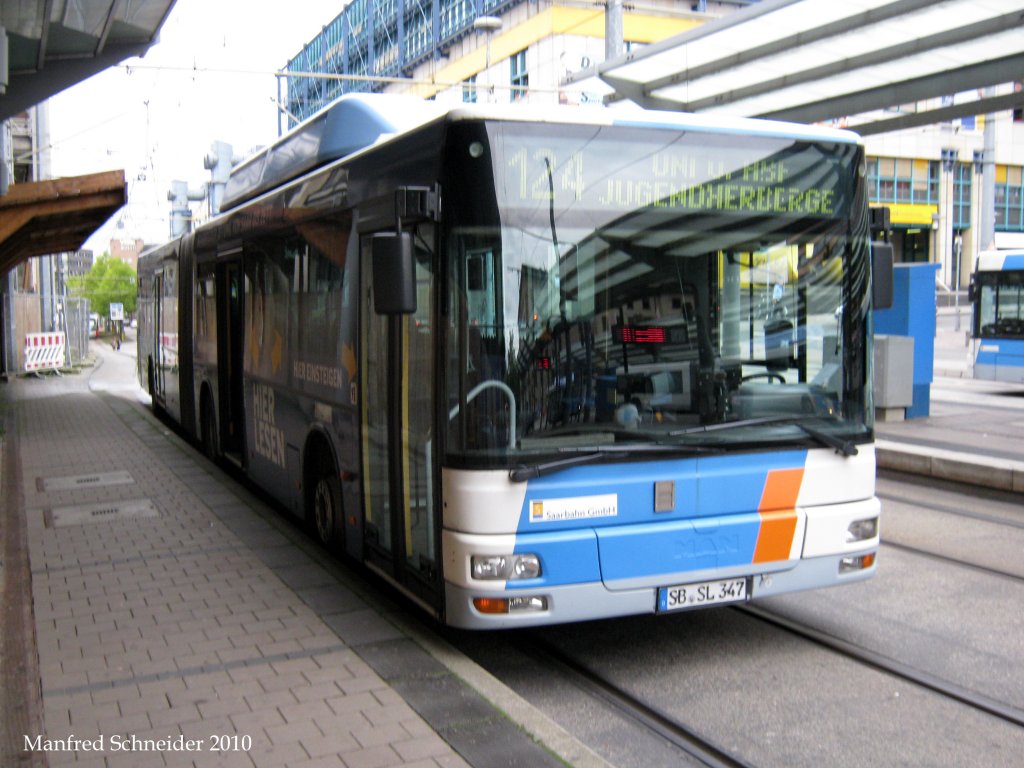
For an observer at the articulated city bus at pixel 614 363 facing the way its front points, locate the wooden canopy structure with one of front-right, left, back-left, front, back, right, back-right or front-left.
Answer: back

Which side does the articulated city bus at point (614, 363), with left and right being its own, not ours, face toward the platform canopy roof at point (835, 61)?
left

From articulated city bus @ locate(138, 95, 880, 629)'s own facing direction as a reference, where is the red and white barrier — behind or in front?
behind

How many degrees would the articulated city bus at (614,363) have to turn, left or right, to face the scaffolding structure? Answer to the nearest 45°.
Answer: approximately 135° to its left

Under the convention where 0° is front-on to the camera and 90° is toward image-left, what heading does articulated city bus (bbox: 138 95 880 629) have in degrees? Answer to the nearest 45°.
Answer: approximately 315°

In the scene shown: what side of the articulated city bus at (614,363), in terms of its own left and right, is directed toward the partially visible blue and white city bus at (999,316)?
left

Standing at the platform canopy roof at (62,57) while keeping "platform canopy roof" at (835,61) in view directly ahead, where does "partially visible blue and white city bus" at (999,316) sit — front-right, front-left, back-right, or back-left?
front-left

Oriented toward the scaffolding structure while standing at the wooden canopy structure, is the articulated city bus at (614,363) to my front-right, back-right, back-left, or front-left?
back-right

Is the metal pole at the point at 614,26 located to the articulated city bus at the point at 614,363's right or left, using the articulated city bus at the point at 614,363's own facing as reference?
on its left
